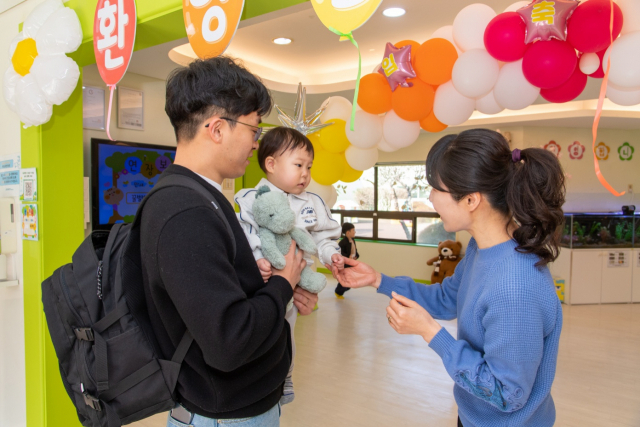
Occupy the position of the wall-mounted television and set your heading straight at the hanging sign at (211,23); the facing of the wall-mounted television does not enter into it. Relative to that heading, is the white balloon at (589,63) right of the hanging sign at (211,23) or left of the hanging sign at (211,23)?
left

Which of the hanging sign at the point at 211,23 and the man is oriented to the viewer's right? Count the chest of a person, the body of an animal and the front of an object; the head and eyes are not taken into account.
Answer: the man

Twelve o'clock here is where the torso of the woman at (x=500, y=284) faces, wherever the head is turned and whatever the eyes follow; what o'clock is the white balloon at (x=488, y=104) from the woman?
The white balloon is roughly at 3 o'clock from the woman.

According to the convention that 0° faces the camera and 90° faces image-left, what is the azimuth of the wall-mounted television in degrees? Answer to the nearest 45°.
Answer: approximately 315°

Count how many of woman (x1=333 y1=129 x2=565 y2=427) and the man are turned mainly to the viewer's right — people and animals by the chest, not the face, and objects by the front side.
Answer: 1

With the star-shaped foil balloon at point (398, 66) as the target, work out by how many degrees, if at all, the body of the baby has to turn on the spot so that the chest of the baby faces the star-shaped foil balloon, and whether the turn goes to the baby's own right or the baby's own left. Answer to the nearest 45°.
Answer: approximately 90° to the baby's own left

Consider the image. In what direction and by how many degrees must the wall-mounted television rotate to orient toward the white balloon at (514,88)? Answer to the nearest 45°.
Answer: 0° — it already faces it

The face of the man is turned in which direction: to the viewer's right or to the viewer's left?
to the viewer's right

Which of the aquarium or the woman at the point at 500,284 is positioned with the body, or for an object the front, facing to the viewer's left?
the woman

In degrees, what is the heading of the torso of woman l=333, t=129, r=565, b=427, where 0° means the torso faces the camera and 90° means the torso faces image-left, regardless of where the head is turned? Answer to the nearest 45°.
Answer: approximately 90°

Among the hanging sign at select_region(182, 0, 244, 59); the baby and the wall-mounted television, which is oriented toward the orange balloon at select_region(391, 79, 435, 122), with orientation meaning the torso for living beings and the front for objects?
the wall-mounted television

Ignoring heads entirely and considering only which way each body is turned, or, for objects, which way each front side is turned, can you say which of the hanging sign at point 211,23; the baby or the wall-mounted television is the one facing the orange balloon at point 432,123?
the wall-mounted television
